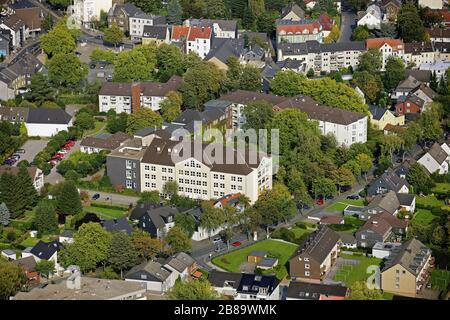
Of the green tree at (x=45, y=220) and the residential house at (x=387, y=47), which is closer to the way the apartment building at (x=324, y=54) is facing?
the green tree

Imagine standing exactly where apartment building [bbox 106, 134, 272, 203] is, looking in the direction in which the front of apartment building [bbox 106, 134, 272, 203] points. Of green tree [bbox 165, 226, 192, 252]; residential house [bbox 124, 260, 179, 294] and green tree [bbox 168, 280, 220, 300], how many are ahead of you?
3

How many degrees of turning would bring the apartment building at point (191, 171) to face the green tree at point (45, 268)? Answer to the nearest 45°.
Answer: approximately 45° to its right

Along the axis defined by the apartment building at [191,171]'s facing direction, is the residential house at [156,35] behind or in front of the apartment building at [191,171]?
behind

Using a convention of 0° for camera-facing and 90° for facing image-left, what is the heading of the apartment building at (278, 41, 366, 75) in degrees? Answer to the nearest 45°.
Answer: approximately 0°

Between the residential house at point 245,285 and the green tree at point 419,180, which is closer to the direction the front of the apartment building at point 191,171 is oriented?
the residential house

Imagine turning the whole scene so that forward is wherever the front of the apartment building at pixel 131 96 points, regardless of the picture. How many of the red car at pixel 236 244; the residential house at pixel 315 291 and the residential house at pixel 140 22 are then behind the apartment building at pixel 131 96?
1
